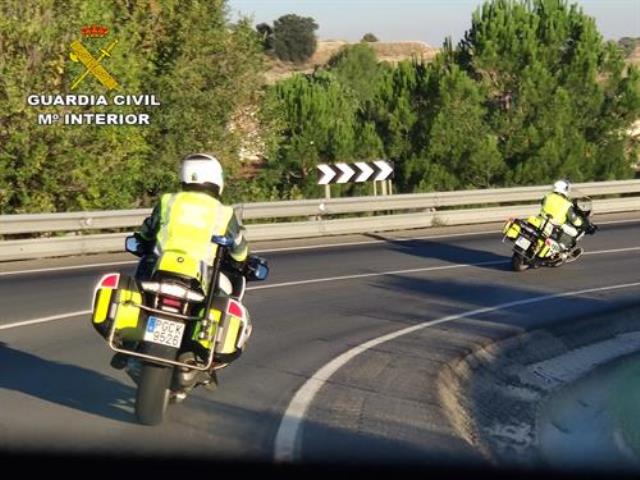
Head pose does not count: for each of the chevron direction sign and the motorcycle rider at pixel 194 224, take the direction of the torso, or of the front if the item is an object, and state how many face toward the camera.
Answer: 1

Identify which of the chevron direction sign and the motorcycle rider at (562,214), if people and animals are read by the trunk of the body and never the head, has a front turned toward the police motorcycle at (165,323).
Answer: the chevron direction sign

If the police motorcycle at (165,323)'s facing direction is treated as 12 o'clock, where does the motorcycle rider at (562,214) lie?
The motorcycle rider is roughly at 1 o'clock from the police motorcycle.

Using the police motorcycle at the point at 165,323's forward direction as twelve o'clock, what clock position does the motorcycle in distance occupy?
The motorcycle in distance is roughly at 1 o'clock from the police motorcycle.

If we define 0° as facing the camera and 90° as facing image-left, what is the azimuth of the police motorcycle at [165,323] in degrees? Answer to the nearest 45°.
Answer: approximately 180°

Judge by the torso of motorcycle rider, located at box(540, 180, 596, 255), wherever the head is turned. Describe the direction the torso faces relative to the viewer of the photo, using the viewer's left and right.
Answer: facing away from the viewer and to the right of the viewer

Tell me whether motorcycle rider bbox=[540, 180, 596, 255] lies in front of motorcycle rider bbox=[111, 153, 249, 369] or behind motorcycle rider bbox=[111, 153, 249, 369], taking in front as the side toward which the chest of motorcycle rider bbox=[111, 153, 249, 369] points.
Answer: in front

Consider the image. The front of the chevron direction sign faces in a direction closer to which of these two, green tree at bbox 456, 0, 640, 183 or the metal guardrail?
the metal guardrail

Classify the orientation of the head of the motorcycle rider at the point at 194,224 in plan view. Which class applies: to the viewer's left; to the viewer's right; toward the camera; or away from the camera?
away from the camera

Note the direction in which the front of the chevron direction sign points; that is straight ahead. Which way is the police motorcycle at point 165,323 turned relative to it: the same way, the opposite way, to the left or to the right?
the opposite way

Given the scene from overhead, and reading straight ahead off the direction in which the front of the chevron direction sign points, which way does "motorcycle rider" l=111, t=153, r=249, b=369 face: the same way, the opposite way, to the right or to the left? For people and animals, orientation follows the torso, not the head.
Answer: the opposite way

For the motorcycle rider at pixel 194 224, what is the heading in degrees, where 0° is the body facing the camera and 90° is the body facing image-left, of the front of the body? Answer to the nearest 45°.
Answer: approximately 180°

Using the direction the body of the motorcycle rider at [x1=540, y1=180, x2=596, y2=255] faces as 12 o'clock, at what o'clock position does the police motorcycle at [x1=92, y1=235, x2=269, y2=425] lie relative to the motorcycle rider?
The police motorcycle is roughly at 5 o'clock from the motorcycle rider.

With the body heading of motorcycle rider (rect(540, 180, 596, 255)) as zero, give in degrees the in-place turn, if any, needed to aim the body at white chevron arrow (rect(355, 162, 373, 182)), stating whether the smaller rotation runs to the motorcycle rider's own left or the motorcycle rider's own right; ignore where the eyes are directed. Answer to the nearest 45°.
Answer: approximately 90° to the motorcycle rider's own left
